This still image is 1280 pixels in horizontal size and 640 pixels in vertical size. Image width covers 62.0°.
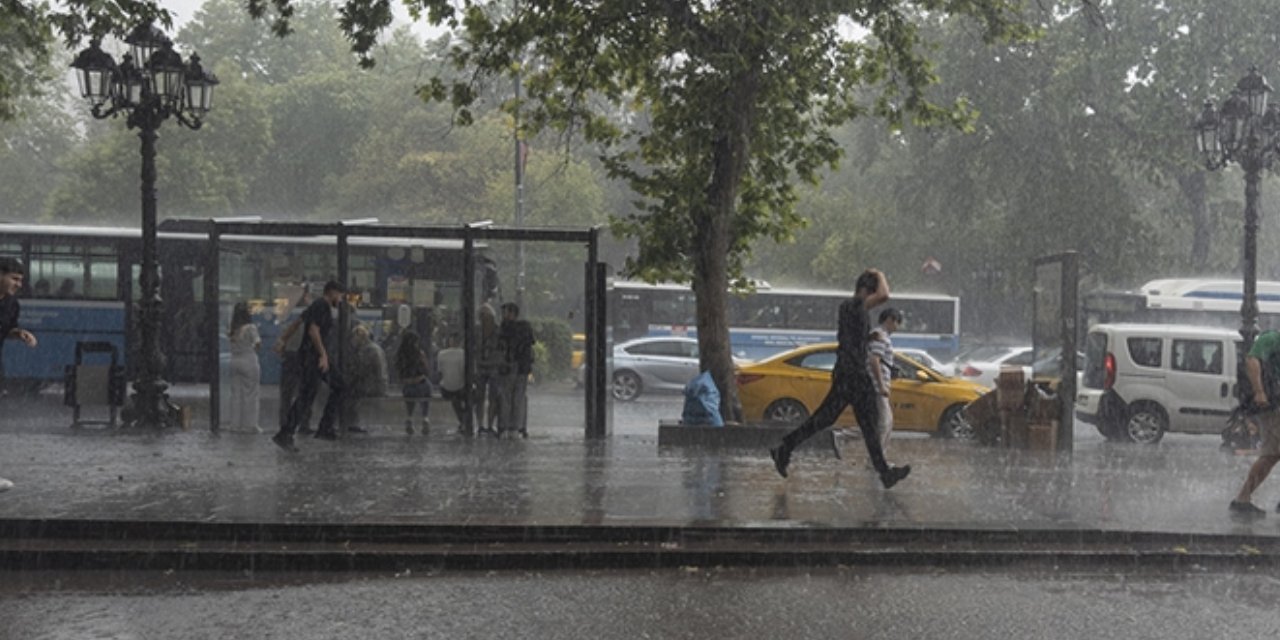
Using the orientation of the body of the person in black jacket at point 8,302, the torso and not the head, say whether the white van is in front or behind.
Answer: in front

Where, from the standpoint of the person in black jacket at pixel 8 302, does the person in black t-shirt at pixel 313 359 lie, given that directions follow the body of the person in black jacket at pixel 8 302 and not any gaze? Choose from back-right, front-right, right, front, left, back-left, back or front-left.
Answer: front-left

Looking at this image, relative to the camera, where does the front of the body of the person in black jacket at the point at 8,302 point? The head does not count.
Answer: to the viewer's right

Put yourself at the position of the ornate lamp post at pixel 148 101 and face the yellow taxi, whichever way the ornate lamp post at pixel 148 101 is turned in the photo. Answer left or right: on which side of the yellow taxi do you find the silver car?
left

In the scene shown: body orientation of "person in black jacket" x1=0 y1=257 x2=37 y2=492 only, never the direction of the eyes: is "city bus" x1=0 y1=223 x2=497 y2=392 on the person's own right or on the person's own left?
on the person's own left
